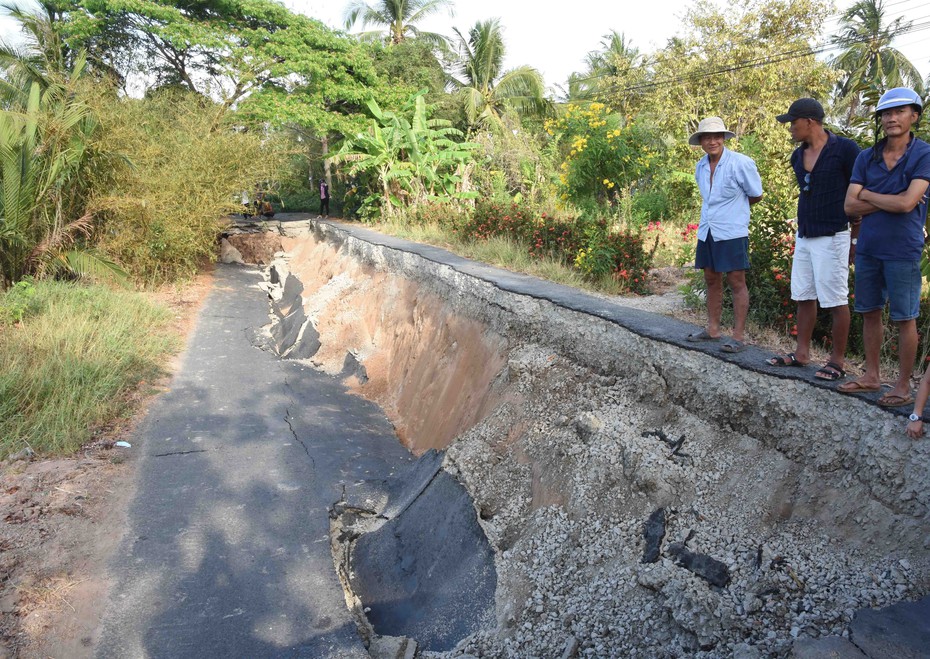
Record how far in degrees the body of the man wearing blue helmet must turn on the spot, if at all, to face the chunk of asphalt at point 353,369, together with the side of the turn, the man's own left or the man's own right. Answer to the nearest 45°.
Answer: approximately 90° to the man's own right

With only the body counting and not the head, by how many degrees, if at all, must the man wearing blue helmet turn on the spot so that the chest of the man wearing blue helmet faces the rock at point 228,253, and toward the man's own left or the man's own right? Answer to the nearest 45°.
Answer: approximately 90° to the man's own right

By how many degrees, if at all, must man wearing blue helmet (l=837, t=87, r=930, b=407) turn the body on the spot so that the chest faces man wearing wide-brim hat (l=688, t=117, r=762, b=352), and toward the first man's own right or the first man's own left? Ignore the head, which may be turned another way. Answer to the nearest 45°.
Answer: approximately 90° to the first man's own right

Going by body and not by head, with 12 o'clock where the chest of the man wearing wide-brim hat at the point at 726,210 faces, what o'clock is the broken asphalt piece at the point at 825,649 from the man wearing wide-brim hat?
The broken asphalt piece is roughly at 10 o'clock from the man wearing wide-brim hat.

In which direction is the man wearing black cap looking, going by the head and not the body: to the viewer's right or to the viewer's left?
to the viewer's left

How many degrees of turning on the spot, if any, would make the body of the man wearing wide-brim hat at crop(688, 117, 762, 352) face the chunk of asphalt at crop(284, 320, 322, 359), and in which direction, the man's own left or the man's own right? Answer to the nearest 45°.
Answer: approximately 90° to the man's own right
